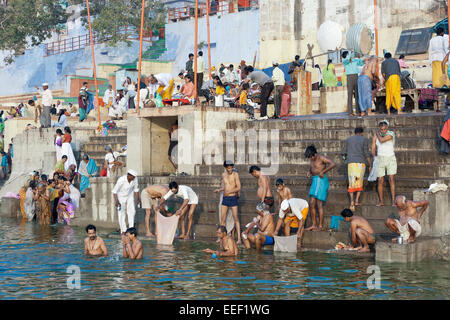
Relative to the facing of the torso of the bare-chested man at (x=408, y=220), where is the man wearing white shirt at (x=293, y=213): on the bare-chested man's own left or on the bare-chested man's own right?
on the bare-chested man's own right

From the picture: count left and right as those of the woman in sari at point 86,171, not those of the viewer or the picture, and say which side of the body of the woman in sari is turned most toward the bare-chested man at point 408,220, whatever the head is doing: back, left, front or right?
left

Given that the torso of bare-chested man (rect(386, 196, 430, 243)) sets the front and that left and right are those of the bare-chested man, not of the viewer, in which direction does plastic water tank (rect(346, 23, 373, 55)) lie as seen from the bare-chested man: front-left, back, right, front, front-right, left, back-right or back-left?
back-right

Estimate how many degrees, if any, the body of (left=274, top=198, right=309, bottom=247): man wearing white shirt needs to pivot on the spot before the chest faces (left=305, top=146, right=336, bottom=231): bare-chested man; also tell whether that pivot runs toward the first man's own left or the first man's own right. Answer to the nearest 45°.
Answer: approximately 180°

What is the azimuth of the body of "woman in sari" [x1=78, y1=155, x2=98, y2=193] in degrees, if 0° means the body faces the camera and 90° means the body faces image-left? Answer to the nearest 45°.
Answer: approximately 45°
